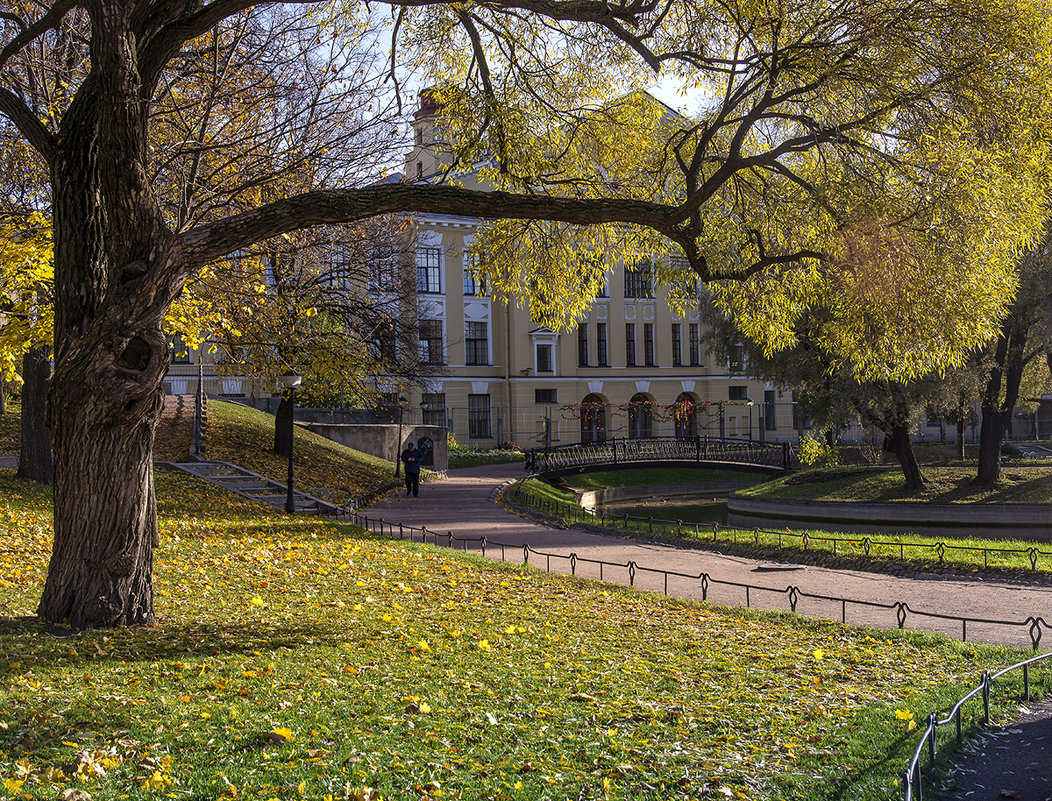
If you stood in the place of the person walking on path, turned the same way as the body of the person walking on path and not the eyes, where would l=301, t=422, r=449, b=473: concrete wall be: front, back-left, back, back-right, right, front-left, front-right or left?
back

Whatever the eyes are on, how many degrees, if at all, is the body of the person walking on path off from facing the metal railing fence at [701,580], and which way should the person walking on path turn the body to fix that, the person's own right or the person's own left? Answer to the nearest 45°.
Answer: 0° — they already face it

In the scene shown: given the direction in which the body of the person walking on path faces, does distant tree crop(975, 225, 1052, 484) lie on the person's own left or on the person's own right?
on the person's own left

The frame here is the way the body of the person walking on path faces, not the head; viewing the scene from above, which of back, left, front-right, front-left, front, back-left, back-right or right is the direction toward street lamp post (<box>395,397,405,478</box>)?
back

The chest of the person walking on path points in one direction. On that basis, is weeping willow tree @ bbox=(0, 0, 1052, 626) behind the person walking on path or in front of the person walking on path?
in front

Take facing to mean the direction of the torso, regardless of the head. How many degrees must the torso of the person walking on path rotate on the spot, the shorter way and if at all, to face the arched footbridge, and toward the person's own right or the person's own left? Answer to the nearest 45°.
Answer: approximately 135° to the person's own left

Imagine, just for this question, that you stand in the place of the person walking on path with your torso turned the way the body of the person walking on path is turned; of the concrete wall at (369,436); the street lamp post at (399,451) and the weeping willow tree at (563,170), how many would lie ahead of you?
1

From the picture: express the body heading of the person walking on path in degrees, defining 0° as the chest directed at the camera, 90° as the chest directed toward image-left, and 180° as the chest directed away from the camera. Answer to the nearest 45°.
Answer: approximately 0°
